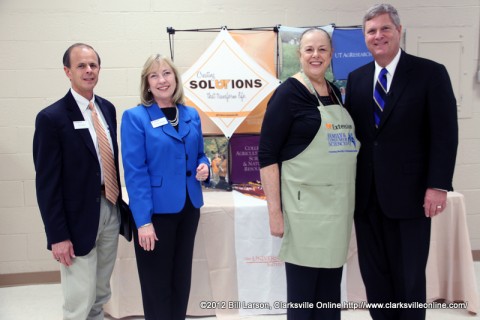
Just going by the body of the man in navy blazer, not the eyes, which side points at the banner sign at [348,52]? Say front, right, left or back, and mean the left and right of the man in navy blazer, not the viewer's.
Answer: left

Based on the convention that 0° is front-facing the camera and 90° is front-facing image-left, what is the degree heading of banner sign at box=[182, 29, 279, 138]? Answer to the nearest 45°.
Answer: approximately 0°

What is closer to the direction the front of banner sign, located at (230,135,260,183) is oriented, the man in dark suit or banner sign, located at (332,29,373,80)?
the man in dark suit

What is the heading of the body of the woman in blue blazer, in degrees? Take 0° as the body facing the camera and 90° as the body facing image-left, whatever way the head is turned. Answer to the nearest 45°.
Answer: approximately 315°

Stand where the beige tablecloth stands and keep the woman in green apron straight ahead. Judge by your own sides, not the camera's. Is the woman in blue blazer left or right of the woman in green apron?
right

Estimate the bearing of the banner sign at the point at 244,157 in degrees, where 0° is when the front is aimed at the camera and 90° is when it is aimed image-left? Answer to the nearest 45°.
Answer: approximately 0°

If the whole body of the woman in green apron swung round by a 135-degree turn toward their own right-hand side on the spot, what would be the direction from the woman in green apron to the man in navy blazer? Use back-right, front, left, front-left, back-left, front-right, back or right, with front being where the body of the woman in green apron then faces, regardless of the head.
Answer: front

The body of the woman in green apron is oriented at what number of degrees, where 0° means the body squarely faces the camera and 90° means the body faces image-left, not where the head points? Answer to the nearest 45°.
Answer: approximately 315°
